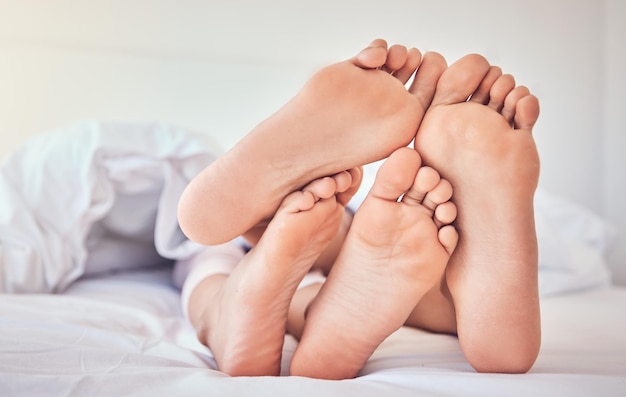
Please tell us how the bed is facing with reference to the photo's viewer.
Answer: facing the viewer
